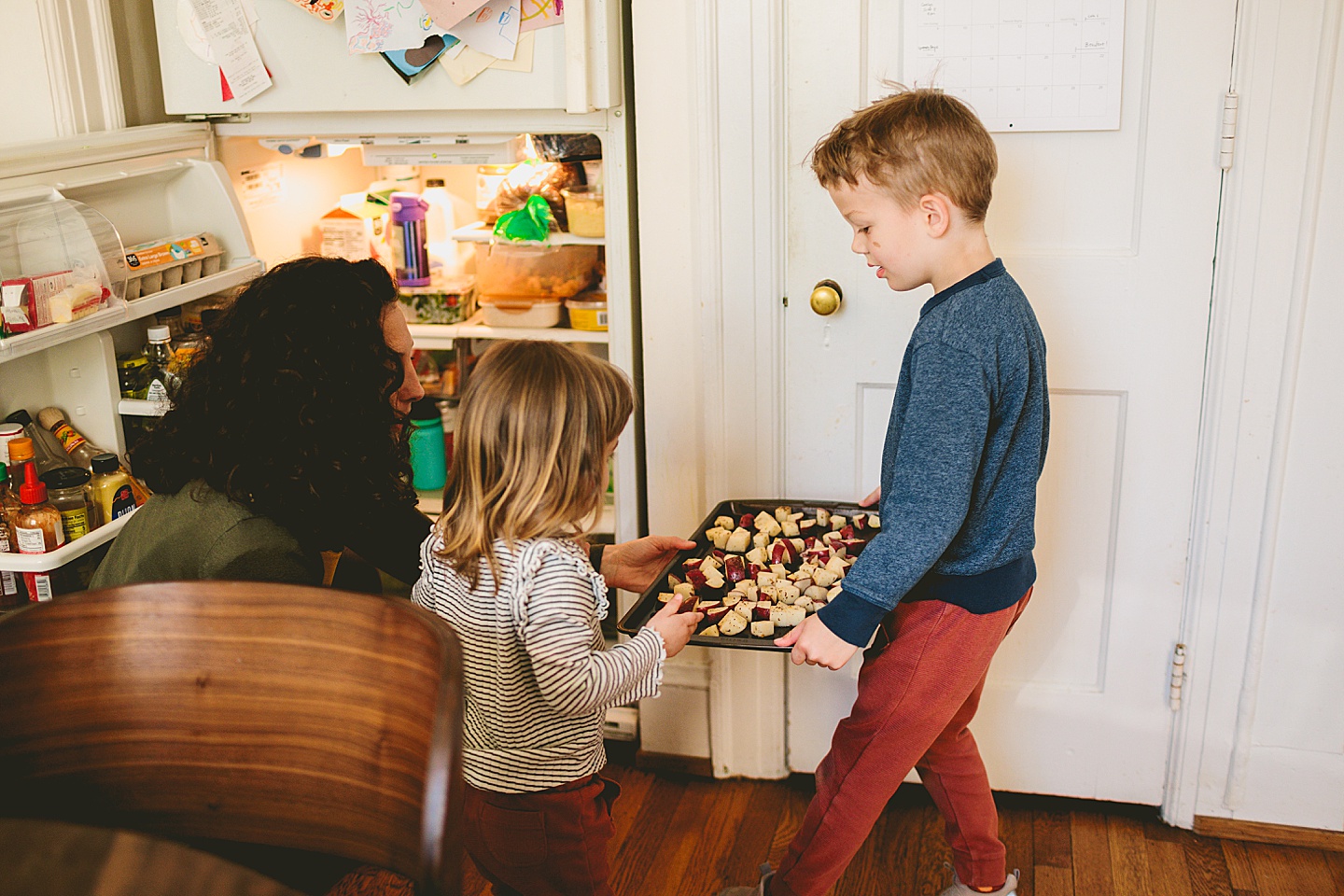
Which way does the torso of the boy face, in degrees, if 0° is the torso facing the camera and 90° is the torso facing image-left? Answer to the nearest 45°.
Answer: approximately 90°

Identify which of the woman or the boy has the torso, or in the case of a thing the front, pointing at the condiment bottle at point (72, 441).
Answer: the boy

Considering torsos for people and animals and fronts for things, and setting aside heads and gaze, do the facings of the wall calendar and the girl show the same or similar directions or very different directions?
very different directions

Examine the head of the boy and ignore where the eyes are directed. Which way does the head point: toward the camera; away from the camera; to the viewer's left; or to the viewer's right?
to the viewer's left

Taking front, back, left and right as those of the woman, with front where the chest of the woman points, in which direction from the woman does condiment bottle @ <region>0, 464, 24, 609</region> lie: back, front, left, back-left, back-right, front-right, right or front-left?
back-left

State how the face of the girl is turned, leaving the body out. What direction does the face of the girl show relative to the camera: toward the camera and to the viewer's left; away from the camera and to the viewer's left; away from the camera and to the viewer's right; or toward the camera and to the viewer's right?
away from the camera and to the viewer's right

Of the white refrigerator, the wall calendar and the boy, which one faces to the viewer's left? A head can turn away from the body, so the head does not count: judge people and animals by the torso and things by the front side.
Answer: the boy

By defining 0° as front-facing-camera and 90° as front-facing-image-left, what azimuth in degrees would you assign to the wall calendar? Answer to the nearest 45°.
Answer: approximately 0°

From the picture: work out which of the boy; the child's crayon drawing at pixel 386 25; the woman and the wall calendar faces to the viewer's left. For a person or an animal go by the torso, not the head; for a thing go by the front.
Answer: the boy

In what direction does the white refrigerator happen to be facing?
toward the camera

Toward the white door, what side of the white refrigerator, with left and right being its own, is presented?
left

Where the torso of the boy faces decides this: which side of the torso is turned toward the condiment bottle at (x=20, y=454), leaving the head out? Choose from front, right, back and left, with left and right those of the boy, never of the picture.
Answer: front

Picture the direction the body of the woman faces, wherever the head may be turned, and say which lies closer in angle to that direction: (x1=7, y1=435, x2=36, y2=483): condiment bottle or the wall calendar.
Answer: the wall calendar

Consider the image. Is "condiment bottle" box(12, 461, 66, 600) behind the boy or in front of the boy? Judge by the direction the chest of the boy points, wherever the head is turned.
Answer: in front

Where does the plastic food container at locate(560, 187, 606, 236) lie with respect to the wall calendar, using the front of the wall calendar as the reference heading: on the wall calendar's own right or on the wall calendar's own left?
on the wall calendar's own right

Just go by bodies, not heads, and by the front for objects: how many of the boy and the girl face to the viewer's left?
1

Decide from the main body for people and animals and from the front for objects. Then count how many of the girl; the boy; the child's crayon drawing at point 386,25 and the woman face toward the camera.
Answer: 1
